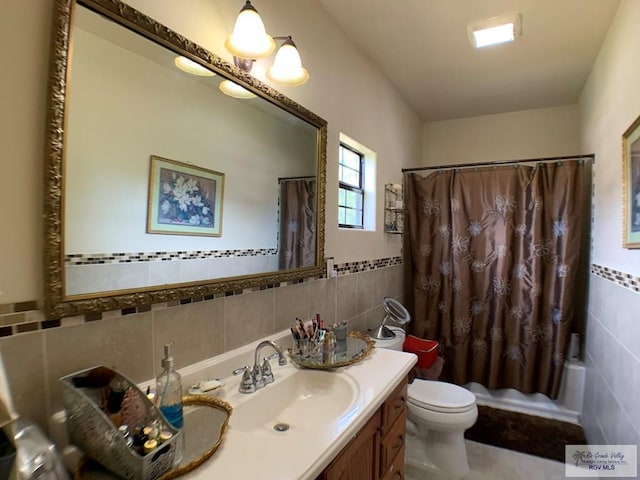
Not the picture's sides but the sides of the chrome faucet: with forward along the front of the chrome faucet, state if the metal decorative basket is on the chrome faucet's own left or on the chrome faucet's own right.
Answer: on the chrome faucet's own right

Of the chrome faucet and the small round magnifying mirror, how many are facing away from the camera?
0

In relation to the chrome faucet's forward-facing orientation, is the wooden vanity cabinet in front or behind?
in front

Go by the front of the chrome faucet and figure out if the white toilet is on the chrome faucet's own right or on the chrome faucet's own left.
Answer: on the chrome faucet's own left

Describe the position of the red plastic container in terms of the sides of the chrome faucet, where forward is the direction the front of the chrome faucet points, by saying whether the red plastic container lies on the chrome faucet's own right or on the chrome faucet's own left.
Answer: on the chrome faucet's own left

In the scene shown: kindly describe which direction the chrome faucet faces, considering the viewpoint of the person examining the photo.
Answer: facing the viewer and to the right of the viewer

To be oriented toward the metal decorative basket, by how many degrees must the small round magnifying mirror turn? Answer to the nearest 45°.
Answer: approximately 45° to its right
